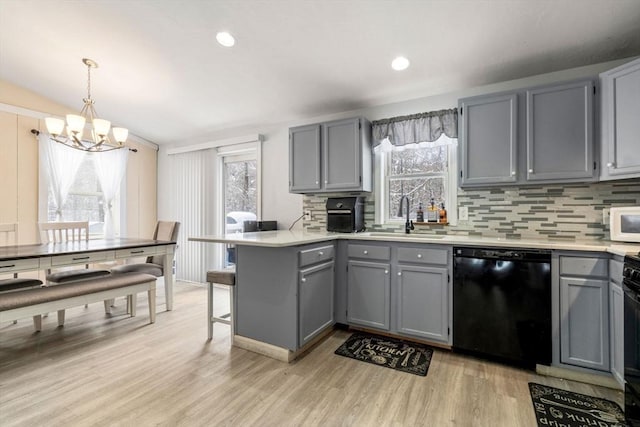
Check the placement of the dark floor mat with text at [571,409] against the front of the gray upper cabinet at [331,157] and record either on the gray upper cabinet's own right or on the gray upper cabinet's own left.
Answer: on the gray upper cabinet's own left

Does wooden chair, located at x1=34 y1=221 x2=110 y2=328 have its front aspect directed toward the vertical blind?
no

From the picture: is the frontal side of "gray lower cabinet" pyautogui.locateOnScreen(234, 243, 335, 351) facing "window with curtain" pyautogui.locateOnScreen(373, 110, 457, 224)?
no

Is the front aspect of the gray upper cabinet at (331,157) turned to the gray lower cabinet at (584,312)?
no

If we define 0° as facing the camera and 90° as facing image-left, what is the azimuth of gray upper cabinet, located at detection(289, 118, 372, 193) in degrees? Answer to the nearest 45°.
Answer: approximately 45°

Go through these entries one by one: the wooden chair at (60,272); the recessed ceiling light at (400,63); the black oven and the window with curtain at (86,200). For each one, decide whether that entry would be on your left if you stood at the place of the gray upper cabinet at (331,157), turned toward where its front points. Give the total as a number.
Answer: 2

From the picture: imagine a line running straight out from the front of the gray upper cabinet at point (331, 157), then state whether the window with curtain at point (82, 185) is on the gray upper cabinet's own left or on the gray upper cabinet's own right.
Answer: on the gray upper cabinet's own right

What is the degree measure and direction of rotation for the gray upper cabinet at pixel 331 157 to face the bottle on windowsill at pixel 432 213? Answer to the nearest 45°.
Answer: approximately 135° to its left

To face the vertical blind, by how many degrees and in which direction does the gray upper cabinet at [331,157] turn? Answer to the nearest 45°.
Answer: approximately 90° to its right

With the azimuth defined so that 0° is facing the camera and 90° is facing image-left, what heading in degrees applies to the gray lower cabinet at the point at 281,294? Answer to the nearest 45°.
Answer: approximately 315°

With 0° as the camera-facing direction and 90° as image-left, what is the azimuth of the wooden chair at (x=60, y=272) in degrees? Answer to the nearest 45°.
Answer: approximately 315°
